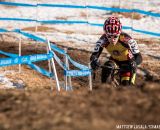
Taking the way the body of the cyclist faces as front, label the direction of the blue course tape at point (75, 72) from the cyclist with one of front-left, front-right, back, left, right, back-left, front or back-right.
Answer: back-right

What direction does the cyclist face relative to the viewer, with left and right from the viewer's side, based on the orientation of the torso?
facing the viewer
